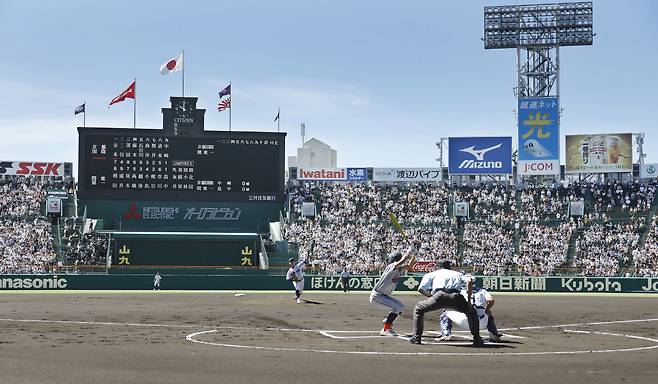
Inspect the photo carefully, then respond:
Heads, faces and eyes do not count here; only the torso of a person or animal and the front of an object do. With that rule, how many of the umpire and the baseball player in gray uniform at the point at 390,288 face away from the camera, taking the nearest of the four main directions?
1

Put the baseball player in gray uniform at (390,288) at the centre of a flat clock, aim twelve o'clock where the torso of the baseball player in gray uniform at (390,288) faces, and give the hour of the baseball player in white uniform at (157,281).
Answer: the baseball player in white uniform at (157,281) is roughly at 8 o'clock from the baseball player in gray uniform at (390,288).

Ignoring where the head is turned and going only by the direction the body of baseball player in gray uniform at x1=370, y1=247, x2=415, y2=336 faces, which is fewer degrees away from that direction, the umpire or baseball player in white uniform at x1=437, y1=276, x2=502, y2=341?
the baseball player in white uniform

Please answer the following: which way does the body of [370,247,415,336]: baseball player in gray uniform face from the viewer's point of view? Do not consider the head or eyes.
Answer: to the viewer's right

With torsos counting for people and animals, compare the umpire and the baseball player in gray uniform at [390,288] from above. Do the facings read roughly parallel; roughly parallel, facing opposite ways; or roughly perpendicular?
roughly perpendicular

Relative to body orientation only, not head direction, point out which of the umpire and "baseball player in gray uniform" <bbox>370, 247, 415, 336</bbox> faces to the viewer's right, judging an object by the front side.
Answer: the baseball player in gray uniform

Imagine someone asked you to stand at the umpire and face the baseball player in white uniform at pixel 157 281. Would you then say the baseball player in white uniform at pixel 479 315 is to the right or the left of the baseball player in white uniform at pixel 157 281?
right

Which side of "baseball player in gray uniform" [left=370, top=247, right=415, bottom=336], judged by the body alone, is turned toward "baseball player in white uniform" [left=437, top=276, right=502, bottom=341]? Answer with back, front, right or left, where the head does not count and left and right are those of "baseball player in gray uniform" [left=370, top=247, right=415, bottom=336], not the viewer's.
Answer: front

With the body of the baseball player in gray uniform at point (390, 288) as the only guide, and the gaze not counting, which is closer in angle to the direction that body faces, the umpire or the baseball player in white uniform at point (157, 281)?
the umpire

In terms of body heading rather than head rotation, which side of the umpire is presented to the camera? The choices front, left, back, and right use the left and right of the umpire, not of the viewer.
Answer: back

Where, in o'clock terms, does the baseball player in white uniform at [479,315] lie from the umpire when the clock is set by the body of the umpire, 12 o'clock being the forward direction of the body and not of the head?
The baseball player in white uniform is roughly at 1 o'clock from the umpire.

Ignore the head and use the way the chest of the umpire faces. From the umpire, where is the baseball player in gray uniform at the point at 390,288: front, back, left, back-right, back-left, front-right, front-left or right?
front-left
